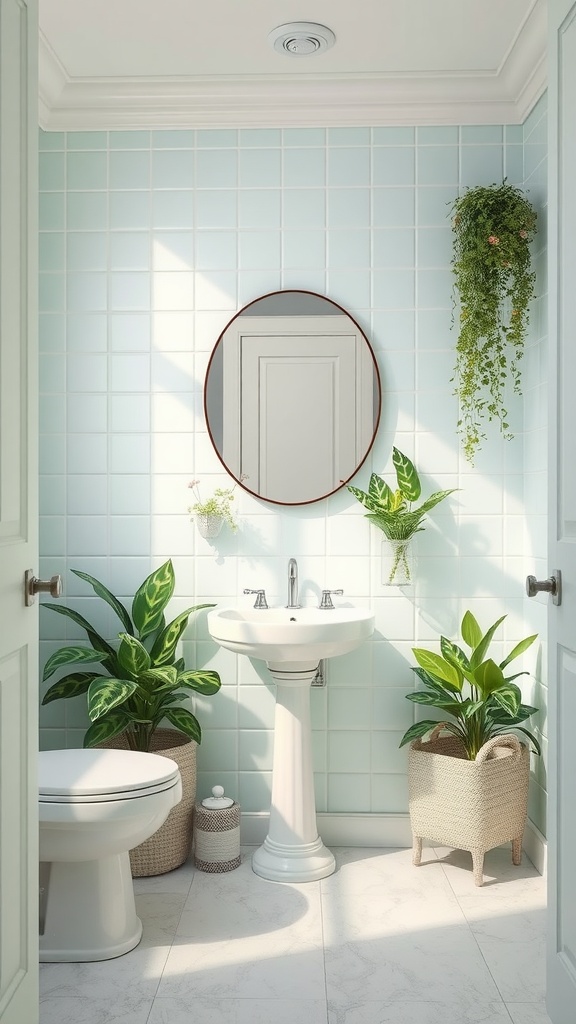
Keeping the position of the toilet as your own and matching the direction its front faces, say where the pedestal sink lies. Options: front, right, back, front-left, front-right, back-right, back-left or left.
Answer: front-left

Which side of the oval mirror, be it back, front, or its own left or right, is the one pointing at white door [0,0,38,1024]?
front

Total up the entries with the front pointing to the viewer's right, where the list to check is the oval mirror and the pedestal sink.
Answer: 0

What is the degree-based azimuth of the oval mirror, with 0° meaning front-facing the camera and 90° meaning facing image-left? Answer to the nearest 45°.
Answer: approximately 0°

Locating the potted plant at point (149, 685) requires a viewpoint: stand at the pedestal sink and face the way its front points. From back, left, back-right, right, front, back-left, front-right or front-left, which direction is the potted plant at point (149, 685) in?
right

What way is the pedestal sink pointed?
toward the camera

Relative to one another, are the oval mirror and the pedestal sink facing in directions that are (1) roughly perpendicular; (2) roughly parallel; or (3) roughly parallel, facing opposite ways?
roughly parallel

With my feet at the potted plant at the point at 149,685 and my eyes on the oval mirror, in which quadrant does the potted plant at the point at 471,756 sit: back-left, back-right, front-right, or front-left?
front-right
